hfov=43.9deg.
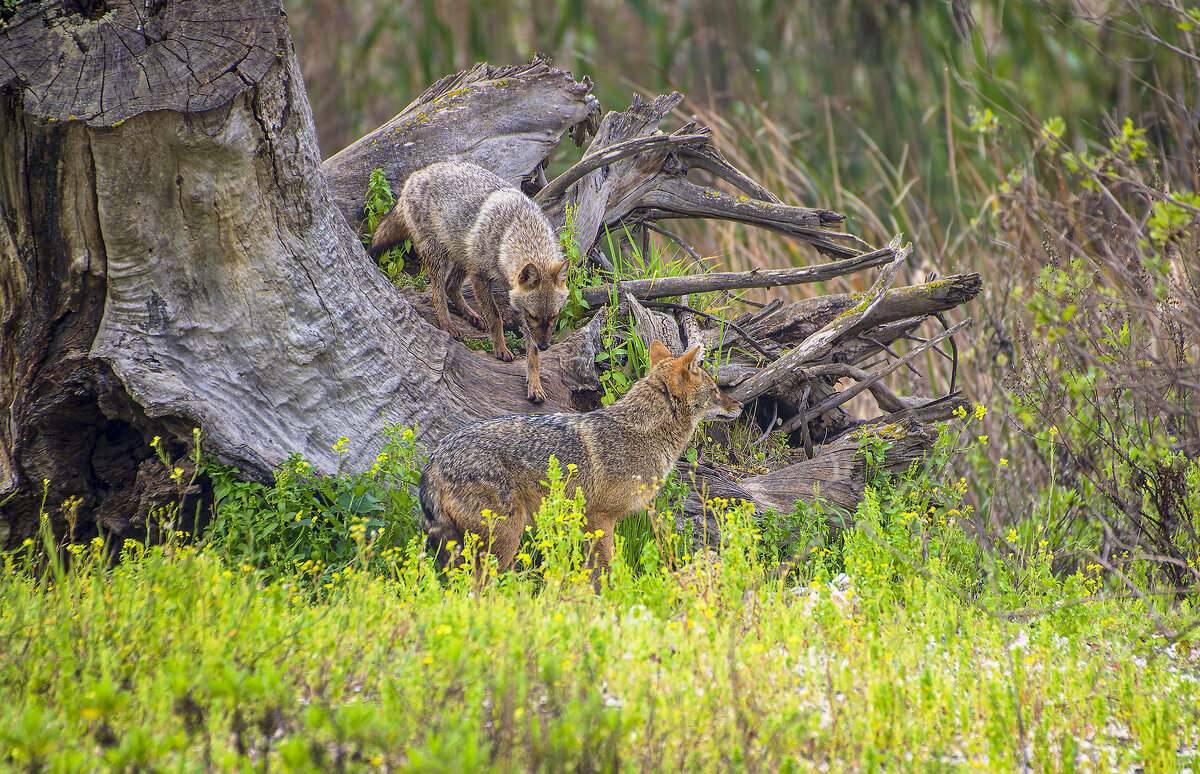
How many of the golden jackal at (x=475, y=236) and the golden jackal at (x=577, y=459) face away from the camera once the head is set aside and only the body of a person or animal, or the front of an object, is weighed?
0

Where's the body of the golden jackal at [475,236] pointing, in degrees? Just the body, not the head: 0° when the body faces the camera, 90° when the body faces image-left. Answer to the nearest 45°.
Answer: approximately 315°

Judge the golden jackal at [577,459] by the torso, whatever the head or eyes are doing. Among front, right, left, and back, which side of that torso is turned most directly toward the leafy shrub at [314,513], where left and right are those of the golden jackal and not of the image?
back

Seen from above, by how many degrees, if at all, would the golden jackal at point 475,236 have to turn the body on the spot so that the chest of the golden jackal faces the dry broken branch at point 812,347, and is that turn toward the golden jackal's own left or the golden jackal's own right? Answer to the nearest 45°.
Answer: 0° — it already faces it

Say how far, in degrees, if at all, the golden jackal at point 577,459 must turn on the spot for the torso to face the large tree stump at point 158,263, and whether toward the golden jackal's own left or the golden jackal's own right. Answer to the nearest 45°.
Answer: approximately 180°

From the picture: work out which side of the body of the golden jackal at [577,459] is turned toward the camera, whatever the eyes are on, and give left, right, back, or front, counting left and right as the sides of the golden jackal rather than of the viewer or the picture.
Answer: right

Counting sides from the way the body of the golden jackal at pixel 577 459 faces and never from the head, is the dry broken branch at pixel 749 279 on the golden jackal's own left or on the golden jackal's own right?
on the golden jackal's own left

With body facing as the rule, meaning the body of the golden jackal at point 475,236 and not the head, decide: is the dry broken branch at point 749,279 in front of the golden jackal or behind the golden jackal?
in front

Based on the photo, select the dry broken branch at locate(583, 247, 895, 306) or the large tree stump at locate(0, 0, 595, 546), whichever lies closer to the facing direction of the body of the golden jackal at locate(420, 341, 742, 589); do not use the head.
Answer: the dry broken branch

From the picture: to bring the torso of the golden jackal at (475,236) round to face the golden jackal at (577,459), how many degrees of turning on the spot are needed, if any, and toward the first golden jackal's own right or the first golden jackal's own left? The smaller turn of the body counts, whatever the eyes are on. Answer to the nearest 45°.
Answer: approximately 45° to the first golden jackal's own right
